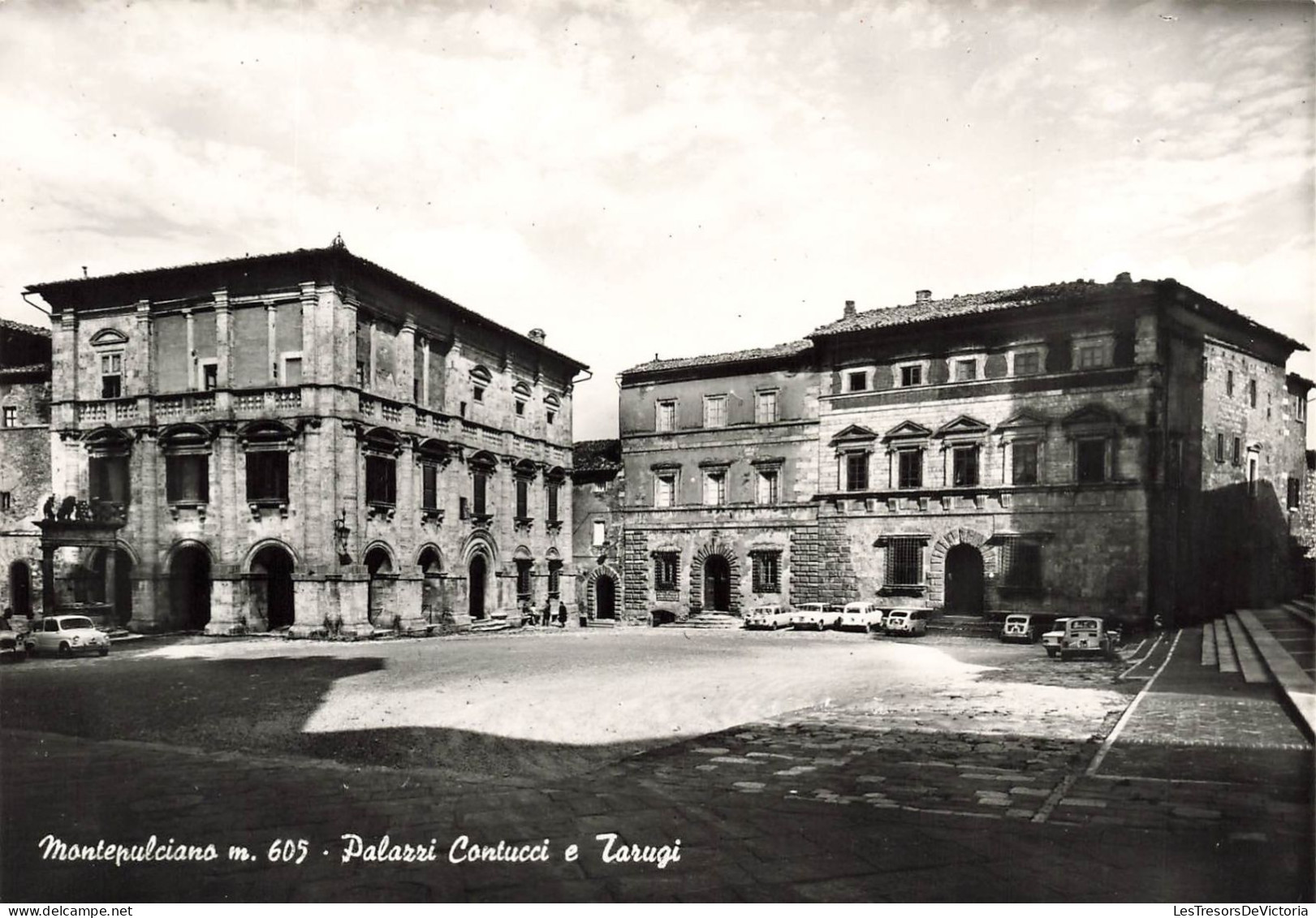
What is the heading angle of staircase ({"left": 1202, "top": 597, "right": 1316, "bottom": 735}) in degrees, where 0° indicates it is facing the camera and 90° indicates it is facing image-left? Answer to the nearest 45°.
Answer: approximately 90°

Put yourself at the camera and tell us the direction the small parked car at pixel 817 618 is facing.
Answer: facing the viewer and to the left of the viewer

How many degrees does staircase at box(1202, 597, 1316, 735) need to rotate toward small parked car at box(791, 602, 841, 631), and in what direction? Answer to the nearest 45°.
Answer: approximately 45° to its right

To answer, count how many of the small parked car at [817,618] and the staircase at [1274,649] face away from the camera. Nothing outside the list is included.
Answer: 0

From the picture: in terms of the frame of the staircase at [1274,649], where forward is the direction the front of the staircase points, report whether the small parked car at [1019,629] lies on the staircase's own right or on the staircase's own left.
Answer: on the staircase's own right

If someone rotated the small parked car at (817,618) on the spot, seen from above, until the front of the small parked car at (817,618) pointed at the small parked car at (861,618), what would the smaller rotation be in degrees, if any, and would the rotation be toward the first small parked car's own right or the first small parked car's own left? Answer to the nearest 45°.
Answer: approximately 90° to the first small parked car's own left
